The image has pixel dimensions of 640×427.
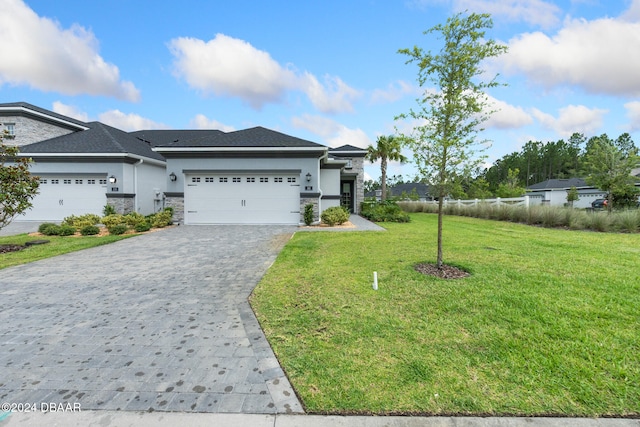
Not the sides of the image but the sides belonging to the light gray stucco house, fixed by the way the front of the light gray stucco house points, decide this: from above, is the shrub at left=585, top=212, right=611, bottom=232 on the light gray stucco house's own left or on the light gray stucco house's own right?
on the light gray stucco house's own left

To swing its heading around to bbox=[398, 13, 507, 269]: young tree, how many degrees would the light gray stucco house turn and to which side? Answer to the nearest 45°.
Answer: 0° — it already faces it

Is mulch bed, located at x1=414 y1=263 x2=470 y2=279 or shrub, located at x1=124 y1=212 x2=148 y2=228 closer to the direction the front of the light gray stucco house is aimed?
the mulch bed

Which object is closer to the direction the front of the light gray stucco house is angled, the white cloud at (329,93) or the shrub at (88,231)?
the shrub

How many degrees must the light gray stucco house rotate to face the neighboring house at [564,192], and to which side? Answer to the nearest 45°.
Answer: approximately 90° to its left

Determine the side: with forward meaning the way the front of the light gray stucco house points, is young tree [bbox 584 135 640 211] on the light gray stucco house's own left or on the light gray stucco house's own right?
on the light gray stucco house's own left

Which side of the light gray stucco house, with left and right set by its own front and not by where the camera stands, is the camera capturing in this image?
front

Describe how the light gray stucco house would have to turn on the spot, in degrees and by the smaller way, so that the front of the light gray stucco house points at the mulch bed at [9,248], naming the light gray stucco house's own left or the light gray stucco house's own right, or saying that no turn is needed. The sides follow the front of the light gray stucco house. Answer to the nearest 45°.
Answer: approximately 45° to the light gray stucco house's own right

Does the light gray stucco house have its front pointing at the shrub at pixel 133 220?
no
